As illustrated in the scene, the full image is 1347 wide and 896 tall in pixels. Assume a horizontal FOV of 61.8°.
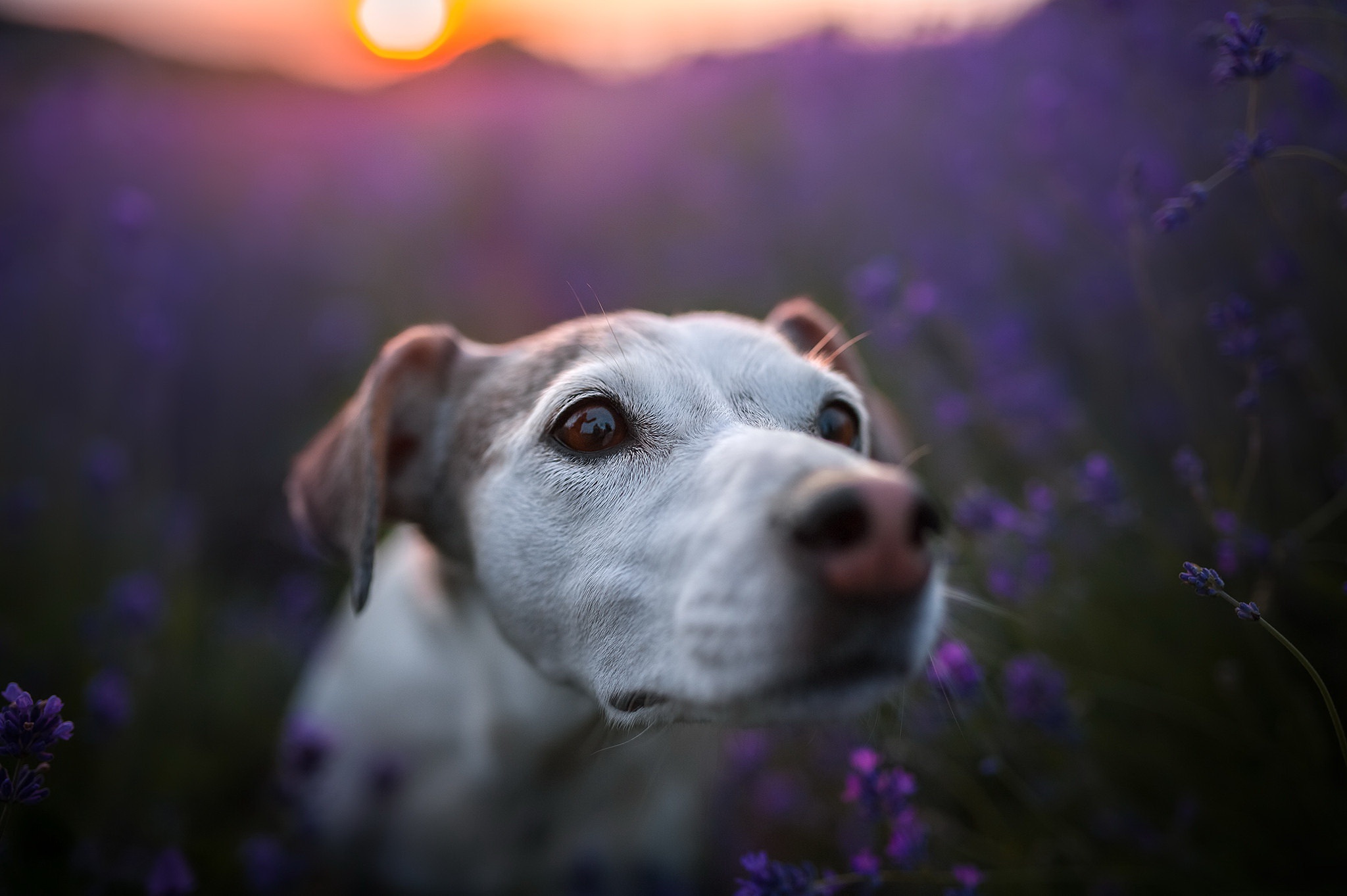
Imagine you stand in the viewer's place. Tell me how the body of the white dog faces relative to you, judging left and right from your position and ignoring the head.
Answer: facing the viewer and to the right of the viewer

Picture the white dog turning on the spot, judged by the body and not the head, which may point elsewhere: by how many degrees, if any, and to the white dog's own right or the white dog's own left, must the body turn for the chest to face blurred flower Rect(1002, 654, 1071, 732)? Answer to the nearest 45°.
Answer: approximately 45° to the white dog's own left

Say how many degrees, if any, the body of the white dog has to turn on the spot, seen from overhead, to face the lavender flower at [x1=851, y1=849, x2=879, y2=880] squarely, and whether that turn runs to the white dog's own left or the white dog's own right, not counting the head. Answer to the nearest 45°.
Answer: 0° — it already faces it

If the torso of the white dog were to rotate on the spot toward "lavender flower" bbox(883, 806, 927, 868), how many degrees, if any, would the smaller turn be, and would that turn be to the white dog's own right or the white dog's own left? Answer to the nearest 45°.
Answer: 0° — it already faces it

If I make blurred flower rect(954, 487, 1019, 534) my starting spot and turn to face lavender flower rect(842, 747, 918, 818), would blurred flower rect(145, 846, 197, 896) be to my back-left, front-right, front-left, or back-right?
front-right
